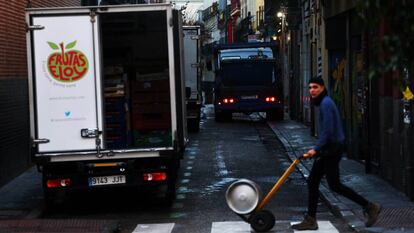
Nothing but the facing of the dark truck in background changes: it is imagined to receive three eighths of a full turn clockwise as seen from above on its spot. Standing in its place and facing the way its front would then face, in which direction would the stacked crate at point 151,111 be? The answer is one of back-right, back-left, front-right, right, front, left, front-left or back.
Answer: front-right

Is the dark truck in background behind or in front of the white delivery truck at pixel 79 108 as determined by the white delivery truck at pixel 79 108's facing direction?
in front

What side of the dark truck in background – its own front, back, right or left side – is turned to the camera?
back

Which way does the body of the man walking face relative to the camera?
to the viewer's left

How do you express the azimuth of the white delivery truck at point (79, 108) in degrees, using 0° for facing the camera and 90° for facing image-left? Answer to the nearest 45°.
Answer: approximately 180°

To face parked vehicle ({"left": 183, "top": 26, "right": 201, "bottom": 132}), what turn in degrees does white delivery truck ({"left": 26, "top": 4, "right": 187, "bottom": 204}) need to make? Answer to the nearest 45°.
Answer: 0° — it already faces it

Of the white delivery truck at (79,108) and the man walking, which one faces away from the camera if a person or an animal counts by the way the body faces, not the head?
the white delivery truck

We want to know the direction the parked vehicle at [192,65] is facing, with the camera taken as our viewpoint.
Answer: facing away from the viewer

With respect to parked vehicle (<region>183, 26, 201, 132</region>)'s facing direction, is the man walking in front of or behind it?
behind

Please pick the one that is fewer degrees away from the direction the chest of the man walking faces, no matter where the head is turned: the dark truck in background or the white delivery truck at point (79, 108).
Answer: the white delivery truck

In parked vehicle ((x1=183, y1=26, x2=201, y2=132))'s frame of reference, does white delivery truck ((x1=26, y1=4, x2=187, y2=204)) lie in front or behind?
behind

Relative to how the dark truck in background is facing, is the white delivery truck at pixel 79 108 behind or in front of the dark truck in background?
behind
